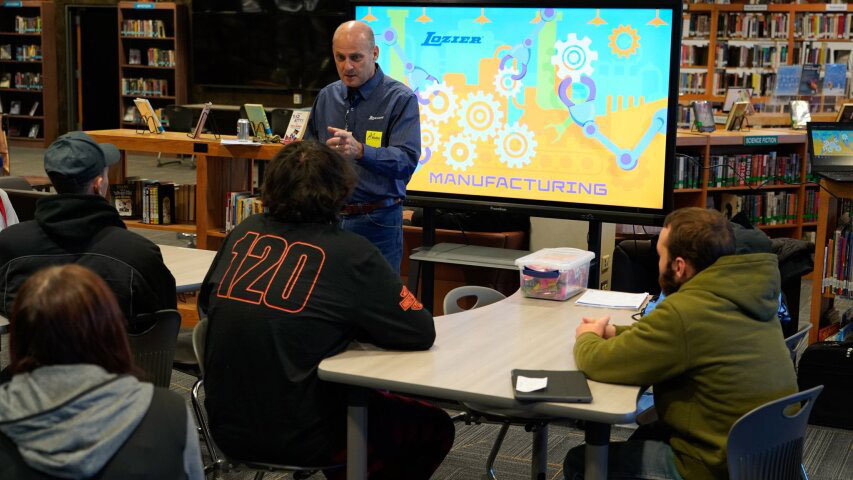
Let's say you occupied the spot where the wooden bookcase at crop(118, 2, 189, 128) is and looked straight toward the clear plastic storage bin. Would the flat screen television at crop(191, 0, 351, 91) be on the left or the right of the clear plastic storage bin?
left

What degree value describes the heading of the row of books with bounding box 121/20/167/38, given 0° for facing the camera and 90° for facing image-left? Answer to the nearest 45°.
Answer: approximately 0°

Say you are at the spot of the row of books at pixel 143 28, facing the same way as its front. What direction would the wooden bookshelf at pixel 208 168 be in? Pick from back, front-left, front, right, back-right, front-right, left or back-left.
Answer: front

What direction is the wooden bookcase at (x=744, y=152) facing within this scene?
toward the camera

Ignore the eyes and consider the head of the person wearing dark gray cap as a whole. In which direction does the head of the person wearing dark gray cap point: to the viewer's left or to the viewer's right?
to the viewer's right

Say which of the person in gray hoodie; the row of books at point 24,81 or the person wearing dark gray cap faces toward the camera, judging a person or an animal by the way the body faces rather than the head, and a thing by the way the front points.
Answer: the row of books

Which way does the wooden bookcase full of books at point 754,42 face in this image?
toward the camera

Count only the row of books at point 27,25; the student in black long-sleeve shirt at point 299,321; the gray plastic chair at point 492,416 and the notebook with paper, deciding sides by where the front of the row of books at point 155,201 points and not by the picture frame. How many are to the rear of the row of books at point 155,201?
1

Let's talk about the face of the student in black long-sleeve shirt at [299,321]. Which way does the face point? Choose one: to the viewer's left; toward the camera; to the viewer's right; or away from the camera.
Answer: away from the camera

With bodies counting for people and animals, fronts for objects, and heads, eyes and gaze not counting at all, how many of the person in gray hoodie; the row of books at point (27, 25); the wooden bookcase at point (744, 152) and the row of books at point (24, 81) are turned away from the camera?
1

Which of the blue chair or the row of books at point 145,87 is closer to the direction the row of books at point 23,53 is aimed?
the blue chair

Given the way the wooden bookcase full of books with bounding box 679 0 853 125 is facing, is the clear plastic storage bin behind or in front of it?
in front

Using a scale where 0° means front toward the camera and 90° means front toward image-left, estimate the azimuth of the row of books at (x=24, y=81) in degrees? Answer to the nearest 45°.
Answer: approximately 0°

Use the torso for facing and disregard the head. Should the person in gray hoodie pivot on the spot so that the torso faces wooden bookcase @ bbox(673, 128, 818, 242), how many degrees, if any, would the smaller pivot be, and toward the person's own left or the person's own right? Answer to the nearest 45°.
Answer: approximately 45° to the person's own right

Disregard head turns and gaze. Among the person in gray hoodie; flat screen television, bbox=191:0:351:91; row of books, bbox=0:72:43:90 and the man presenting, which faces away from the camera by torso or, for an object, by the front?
the person in gray hoodie

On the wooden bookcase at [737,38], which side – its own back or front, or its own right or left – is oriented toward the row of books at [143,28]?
right

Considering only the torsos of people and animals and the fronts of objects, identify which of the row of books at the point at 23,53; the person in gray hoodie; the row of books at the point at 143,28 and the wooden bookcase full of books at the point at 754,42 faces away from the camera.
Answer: the person in gray hoodie

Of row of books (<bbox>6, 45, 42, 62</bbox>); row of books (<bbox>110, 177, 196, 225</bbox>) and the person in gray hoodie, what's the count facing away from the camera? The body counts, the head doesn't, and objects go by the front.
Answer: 1

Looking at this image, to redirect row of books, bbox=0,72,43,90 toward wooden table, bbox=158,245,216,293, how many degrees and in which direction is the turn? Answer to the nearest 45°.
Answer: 0° — it already faces it
